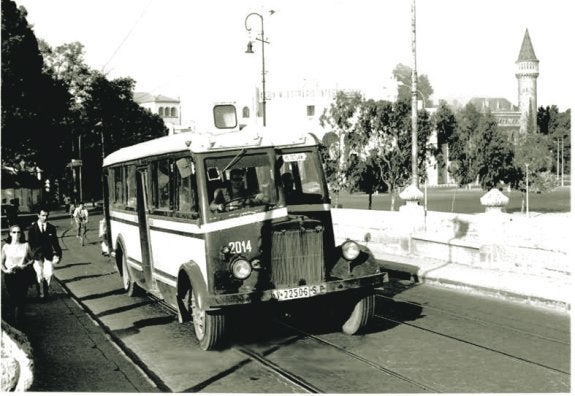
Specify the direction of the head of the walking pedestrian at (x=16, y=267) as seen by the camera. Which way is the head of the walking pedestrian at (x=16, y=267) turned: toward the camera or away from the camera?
toward the camera

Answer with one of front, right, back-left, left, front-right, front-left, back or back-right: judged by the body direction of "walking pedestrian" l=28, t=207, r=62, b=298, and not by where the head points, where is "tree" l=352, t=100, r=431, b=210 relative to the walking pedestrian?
back-left

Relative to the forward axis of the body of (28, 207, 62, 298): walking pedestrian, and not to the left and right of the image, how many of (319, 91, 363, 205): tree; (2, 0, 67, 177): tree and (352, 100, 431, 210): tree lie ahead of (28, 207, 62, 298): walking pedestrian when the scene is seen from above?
0

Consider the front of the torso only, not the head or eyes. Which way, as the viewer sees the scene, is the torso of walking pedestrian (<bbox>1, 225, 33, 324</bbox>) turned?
toward the camera

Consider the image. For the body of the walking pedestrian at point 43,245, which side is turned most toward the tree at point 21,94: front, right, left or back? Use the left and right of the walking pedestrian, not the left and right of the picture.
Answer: back

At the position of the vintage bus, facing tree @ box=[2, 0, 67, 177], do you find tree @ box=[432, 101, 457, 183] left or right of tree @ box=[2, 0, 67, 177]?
right

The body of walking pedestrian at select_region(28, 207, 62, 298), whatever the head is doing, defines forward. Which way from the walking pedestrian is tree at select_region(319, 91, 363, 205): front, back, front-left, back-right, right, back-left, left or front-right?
back-left

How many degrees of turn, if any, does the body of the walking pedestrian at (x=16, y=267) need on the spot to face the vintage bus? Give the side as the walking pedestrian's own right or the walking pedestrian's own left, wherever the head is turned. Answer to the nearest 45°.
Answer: approximately 45° to the walking pedestrian's own left

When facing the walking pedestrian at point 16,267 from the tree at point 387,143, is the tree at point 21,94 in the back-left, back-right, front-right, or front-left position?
front-right

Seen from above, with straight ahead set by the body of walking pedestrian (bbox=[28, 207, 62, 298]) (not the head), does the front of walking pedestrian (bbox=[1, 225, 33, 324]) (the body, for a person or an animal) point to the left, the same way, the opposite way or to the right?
the same way

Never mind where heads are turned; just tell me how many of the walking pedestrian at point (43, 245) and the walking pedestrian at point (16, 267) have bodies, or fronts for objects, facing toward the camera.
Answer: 2

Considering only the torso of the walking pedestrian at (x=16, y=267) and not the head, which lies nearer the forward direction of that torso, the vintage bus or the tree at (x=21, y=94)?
the vintage bus
